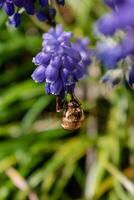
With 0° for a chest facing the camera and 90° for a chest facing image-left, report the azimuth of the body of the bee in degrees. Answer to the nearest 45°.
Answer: approximately 180°
